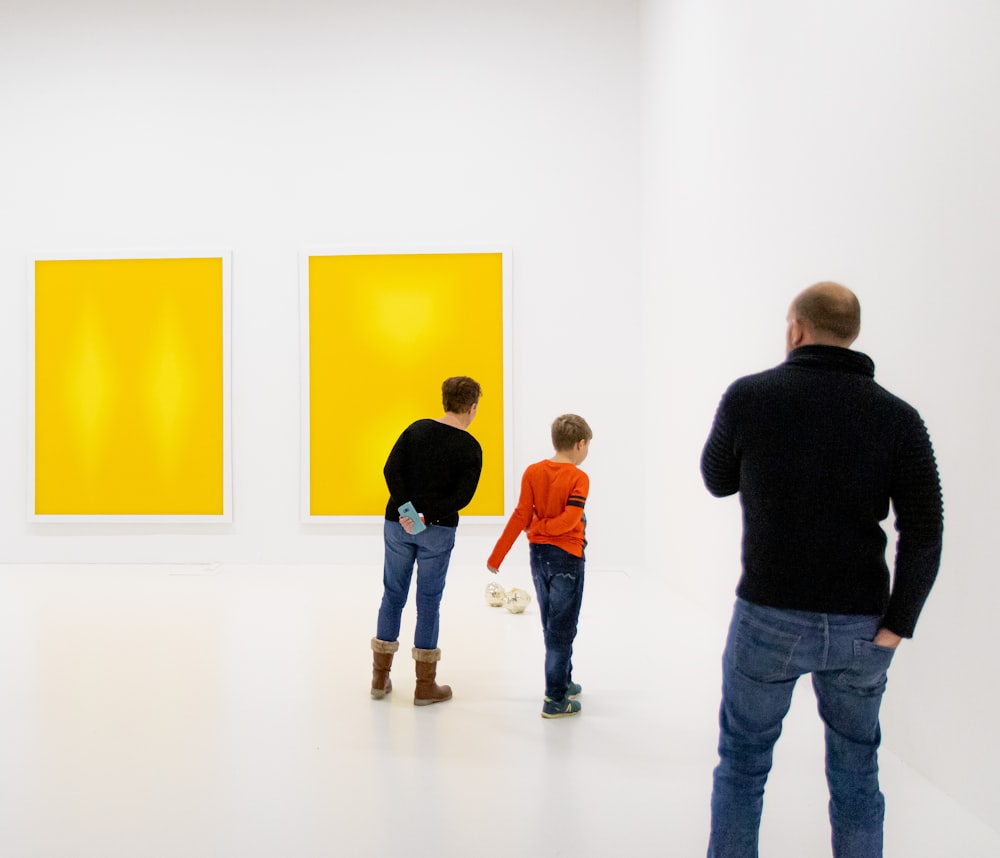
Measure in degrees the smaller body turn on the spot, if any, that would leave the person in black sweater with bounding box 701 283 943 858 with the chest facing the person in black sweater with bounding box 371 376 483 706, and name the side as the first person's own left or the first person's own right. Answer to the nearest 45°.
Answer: approximately 45° to the first person's own left

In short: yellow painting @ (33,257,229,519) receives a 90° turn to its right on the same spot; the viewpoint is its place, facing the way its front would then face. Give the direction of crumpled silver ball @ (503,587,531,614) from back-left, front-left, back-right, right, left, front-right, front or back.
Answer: back-left

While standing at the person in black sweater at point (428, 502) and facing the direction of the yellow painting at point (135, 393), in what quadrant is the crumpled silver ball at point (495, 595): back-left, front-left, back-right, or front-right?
front-right

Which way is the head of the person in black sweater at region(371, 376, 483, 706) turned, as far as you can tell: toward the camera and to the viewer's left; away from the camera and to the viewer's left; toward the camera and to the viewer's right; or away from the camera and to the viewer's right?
away from the camera and to the viewer's right

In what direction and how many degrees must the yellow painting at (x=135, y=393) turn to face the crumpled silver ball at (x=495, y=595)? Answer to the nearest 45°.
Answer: approximately 45° to its left

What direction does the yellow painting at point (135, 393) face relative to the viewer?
toward the camera

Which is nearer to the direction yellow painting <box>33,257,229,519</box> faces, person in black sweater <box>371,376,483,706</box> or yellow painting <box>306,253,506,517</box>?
the person in black sweater

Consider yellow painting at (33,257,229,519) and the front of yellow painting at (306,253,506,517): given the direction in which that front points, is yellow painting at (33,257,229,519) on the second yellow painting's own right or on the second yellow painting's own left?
on the second yellow painting's own right

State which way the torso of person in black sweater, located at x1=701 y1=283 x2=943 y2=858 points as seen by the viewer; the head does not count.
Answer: away from the camera

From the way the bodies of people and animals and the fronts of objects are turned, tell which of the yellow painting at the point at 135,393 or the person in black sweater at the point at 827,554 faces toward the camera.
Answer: the yellow painting

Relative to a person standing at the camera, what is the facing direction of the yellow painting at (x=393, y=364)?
facing the viewer

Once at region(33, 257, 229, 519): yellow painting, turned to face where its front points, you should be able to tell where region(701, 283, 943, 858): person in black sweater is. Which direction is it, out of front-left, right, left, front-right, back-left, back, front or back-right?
front

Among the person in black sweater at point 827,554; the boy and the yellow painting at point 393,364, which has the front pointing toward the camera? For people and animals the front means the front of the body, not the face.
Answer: the yellow painting

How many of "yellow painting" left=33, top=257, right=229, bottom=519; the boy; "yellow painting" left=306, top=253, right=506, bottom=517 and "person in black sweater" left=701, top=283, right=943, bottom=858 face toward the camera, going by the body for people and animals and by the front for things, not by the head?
2

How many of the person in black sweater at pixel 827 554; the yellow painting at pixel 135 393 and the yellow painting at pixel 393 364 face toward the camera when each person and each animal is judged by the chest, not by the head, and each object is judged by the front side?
2
